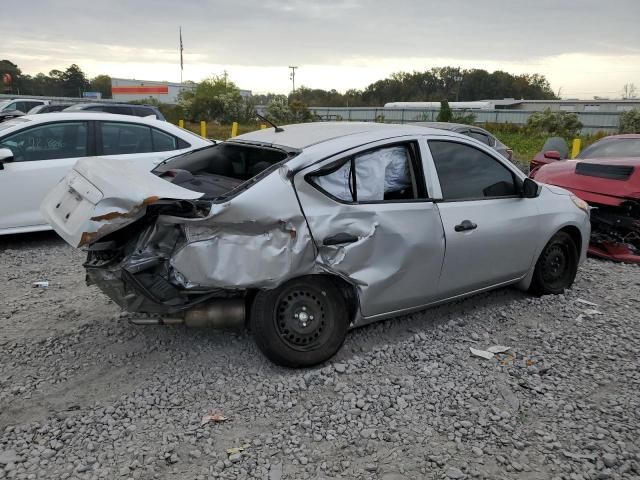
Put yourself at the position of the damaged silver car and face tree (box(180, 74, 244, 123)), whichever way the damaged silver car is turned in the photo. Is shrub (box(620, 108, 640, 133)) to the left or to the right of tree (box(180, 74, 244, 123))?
right

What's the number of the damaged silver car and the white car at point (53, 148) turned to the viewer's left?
1

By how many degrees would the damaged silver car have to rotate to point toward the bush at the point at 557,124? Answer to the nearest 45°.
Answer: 0° — it already faces it

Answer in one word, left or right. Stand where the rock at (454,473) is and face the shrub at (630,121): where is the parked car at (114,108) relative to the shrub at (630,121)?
left

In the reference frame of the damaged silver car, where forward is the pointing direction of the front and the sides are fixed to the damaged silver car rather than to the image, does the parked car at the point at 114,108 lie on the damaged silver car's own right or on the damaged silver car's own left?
on the damaged silver car's own left

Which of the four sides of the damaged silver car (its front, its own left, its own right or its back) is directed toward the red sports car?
front

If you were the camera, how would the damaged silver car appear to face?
facing away from the viewer and to the right of the viewer

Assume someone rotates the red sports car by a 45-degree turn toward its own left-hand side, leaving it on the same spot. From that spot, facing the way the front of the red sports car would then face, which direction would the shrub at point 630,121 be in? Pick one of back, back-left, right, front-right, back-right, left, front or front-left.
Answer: back

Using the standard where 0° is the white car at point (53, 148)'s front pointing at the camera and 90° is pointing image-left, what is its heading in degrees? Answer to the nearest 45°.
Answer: approximately 90°

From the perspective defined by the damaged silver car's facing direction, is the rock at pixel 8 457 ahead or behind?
behind

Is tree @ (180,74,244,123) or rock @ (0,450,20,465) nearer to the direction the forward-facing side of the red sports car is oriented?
the rock

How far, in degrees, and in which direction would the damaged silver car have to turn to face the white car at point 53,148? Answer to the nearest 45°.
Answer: approximately 90° to its left

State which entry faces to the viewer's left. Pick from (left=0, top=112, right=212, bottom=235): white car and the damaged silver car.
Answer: the white car

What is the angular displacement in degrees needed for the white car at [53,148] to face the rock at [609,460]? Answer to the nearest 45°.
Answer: approximately 135° to its left

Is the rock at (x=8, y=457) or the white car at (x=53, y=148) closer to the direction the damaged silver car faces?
the white car
